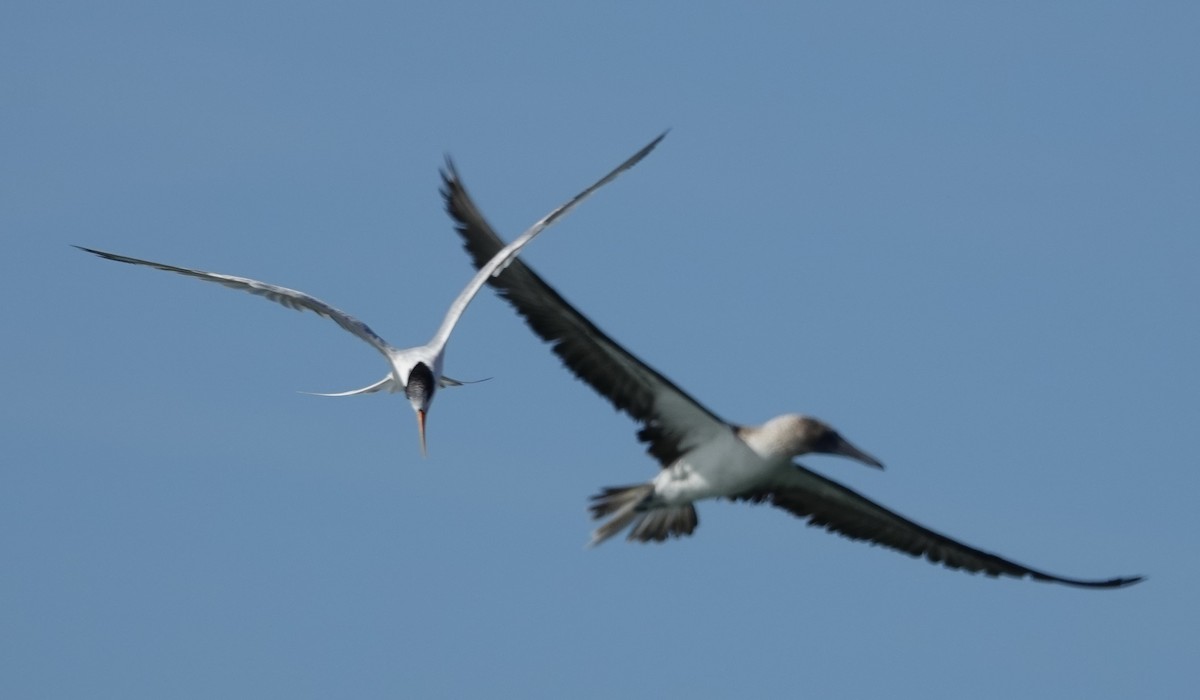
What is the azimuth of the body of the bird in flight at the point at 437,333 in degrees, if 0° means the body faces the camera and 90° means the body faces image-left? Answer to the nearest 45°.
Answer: approximately 0°
